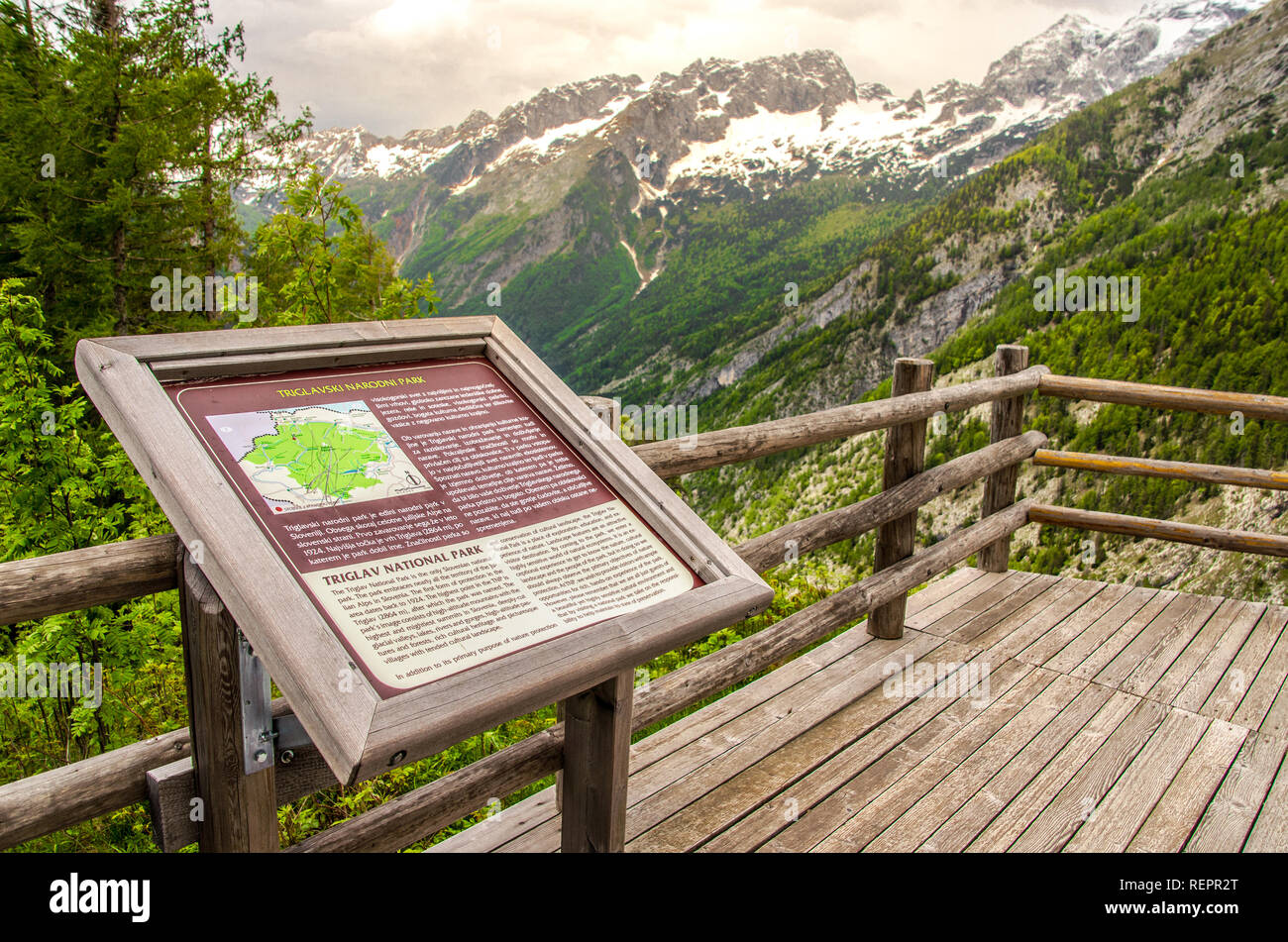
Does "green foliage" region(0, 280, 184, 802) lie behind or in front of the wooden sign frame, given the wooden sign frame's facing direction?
behind

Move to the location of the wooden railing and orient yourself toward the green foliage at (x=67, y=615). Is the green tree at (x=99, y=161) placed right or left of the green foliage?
right

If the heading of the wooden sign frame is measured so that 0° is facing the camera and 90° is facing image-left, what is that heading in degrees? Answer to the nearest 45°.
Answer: approximately 315°
